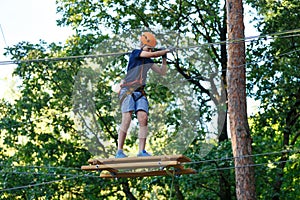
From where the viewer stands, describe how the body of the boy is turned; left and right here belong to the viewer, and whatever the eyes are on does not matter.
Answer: facing the viewer and to the right of the viewer

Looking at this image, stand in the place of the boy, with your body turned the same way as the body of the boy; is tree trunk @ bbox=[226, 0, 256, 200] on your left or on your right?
on your left
